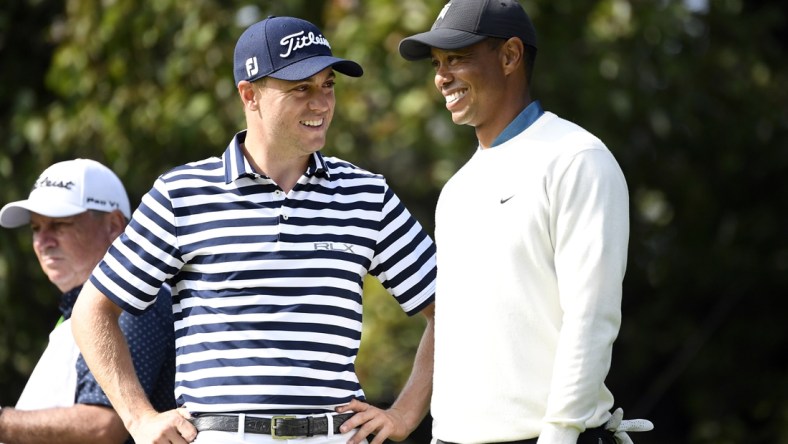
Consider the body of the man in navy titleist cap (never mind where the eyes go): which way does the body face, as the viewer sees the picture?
toward the camera

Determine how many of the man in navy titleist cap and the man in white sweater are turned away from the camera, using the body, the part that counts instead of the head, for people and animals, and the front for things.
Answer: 0

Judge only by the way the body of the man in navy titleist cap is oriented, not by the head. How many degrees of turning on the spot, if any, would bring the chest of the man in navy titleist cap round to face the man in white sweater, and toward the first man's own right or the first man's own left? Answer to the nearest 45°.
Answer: approximately 45° to the first man's own left

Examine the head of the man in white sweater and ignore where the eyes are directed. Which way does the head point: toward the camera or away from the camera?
toward the camera

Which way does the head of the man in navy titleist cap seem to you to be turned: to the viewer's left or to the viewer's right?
to the viewer's right

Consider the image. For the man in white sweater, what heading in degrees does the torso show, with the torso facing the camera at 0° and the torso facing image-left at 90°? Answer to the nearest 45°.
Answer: approximately 45°

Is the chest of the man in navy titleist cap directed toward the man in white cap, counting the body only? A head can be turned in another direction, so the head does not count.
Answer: no

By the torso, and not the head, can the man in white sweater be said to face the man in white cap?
no

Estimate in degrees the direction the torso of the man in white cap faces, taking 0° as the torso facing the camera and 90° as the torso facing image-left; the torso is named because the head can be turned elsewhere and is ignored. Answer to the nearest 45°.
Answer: approximately 45°

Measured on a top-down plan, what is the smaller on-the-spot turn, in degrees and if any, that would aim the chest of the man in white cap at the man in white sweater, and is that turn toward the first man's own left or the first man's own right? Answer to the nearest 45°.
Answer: approximately 90° to the first man's own left

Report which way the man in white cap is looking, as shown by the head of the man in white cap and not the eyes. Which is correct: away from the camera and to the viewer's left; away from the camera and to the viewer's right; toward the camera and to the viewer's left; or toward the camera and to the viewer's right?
toward the camera and to the viewer's left

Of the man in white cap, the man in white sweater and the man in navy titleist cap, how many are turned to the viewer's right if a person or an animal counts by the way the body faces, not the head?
0
